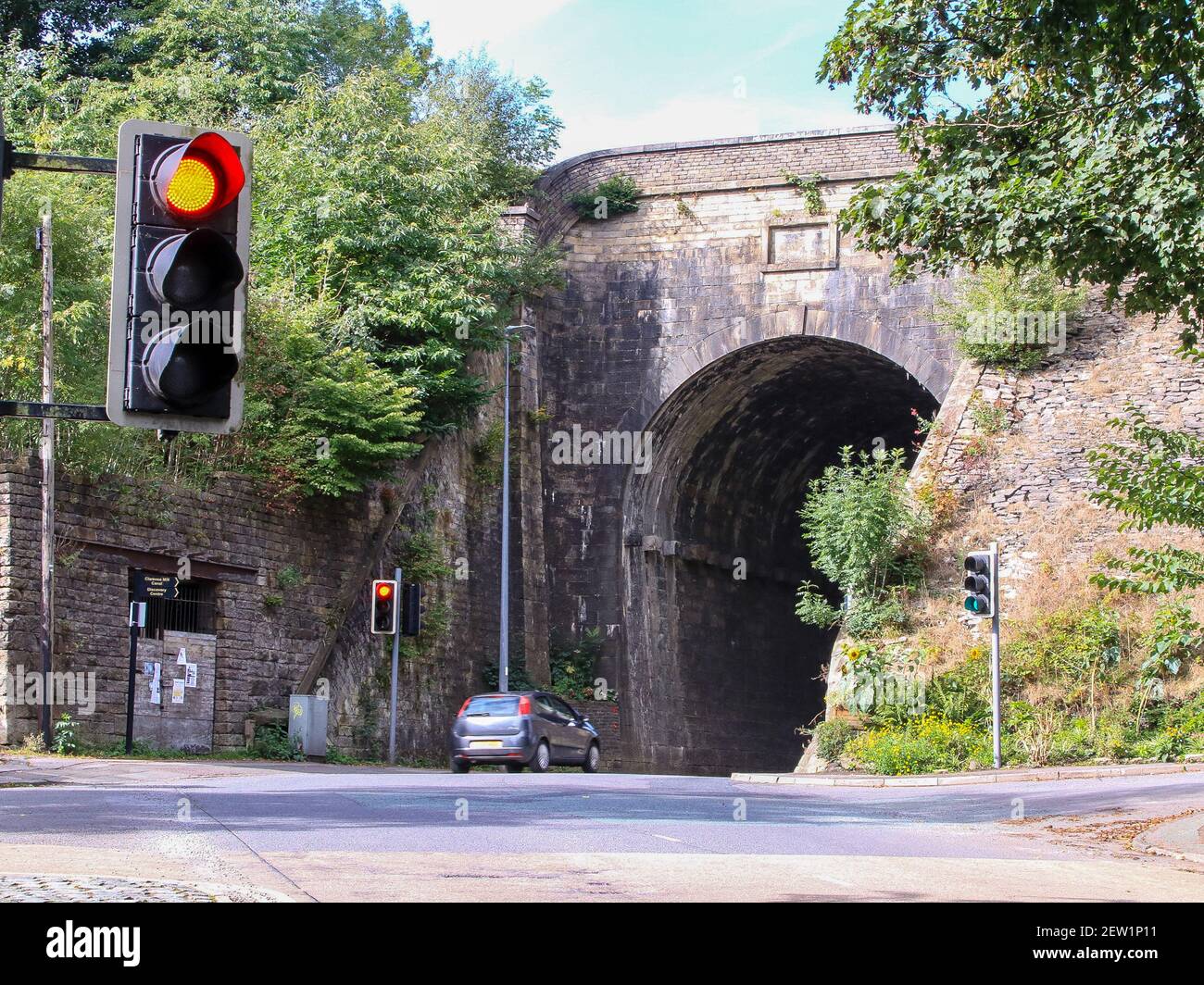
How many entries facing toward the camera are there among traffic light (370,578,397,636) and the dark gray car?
1

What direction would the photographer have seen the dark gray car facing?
facing away from the viewer and to the right of the viewer

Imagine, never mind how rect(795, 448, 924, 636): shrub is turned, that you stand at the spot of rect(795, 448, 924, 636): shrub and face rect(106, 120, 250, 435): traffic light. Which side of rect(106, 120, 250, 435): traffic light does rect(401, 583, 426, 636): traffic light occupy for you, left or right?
right

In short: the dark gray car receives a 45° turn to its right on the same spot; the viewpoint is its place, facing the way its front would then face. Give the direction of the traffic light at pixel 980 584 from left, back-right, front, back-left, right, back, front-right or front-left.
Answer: front

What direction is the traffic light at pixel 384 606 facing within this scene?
toward the camera

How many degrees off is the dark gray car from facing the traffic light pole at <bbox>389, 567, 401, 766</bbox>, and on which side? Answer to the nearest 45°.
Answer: approximately 90° to its left

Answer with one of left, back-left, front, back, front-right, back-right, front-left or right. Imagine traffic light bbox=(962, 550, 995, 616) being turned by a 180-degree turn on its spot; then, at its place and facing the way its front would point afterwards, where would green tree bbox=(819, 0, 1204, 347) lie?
back-right

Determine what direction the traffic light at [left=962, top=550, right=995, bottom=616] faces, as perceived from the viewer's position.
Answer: facing the viewer and to the left of the viewer

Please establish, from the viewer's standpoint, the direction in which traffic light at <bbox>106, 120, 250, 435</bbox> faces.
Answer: facing the viewer and to the right of the viewer

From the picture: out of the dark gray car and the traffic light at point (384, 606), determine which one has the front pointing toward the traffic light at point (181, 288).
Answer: the traffic light at point (384, 606)

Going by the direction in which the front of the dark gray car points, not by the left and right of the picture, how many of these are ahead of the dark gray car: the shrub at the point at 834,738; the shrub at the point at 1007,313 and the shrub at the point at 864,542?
3

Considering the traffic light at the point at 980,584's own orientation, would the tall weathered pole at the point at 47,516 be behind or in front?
in front

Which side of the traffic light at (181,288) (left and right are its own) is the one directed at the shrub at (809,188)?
left

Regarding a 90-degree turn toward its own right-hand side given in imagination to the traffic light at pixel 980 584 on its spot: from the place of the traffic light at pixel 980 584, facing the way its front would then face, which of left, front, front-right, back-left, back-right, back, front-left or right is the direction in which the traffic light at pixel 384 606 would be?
front-left

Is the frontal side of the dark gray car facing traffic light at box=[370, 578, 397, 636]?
no

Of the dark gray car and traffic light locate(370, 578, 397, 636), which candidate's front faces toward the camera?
the traffic light
